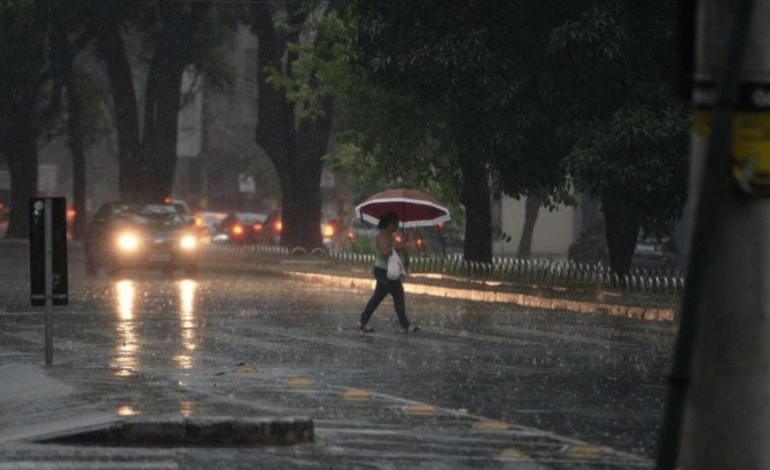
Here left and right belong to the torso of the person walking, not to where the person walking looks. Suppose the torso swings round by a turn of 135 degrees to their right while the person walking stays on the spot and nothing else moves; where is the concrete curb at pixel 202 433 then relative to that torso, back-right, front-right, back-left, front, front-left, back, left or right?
front-left

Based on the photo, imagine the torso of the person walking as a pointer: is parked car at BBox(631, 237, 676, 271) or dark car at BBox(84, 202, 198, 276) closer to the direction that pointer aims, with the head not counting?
the parked car

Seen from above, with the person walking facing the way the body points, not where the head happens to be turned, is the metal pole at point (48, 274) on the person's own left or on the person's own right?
on the person's own right

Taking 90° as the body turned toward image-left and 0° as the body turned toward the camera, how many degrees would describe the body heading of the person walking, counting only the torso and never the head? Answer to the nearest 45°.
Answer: approximately 270°

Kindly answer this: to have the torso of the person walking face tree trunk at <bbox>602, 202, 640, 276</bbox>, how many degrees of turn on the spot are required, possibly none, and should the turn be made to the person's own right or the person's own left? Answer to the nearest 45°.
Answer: approximately 45° to the person's own left
